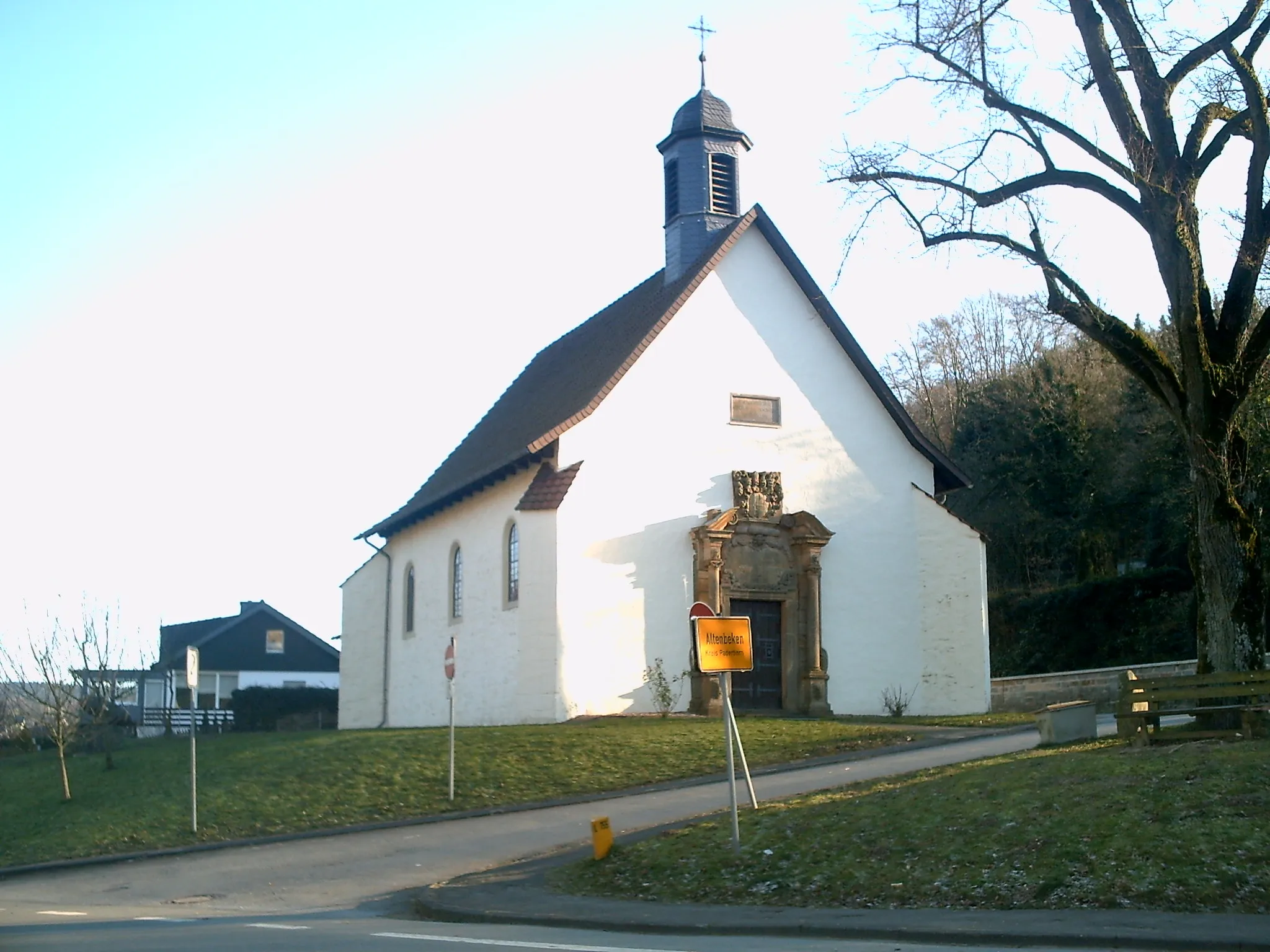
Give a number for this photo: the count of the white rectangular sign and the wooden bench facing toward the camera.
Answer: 2

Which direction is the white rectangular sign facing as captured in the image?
toward the camera

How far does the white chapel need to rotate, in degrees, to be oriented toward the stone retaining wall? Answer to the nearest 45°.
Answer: approximately 45° to its left

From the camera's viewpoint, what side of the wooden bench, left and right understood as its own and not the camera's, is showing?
front

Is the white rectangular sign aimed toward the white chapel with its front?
no

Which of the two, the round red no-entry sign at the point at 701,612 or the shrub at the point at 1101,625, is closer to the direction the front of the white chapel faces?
the round red no-entry sign

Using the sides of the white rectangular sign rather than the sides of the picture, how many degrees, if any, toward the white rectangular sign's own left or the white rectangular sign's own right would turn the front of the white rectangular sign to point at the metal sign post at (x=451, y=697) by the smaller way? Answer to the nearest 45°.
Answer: approximately 90° to the white rectangular sign's own left

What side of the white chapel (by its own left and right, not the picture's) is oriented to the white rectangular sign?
right

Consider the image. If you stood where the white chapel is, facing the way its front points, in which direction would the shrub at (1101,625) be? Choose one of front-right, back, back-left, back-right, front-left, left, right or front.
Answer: left

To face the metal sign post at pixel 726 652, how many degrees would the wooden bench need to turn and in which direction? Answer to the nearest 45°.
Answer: approximately 45° to its right

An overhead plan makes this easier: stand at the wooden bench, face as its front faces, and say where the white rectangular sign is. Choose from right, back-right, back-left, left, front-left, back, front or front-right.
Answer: right

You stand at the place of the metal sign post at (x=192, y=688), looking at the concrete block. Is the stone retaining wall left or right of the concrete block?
left
